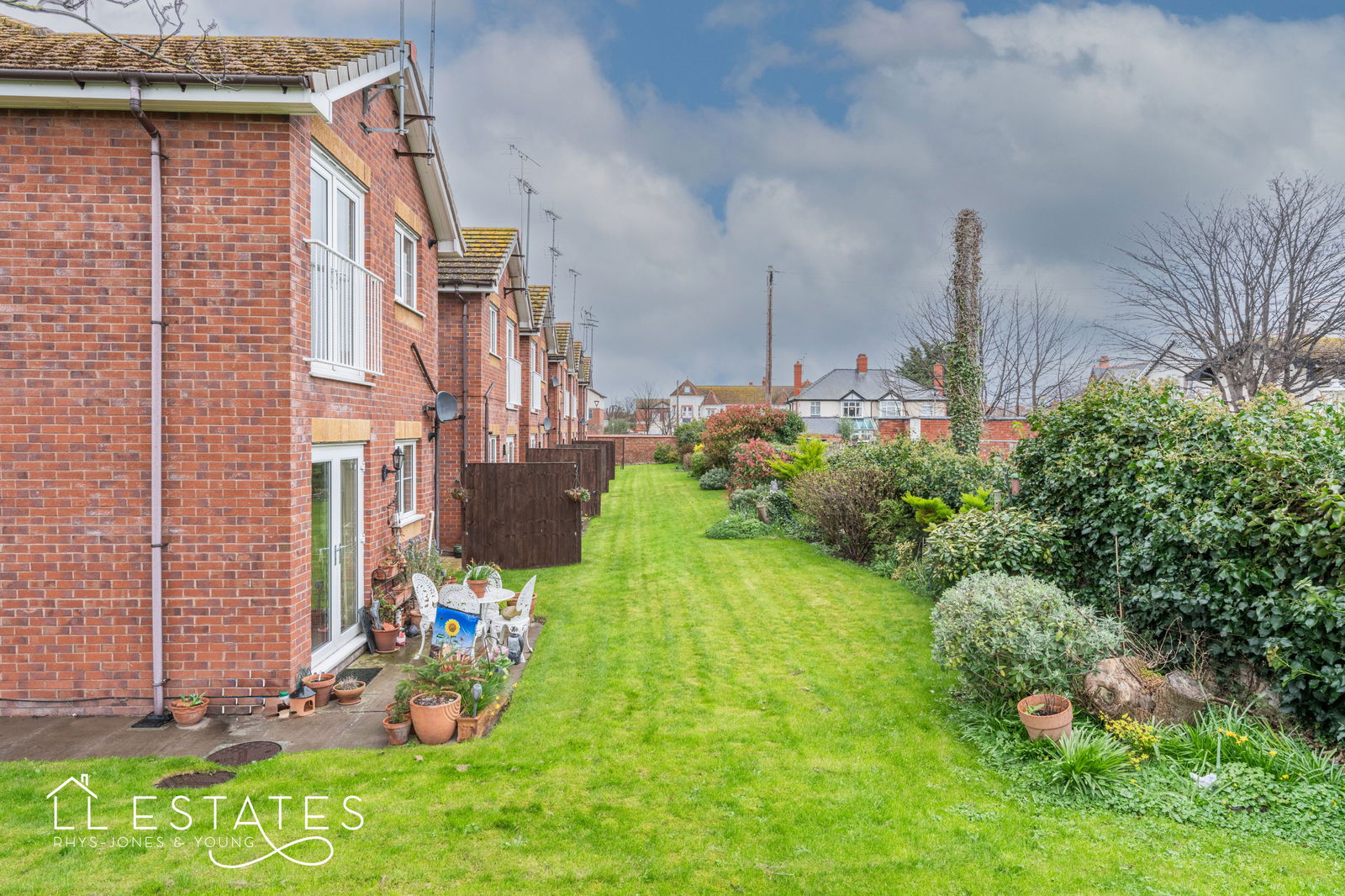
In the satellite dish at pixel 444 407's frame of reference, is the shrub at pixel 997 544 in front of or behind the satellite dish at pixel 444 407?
in front

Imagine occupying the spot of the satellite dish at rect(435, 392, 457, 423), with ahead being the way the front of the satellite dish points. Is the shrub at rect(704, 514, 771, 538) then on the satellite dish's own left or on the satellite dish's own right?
on the satellite dish's own left

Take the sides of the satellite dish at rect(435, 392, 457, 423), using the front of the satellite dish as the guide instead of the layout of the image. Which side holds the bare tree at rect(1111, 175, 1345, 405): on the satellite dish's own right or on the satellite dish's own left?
on the satellite dish's own left

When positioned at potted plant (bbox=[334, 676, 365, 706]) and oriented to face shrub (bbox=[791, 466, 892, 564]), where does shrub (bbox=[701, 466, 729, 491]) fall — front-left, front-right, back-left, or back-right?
front-left

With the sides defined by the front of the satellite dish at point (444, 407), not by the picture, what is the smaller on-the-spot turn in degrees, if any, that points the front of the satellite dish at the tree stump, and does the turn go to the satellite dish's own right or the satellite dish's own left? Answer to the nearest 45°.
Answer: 0° — it already faces it

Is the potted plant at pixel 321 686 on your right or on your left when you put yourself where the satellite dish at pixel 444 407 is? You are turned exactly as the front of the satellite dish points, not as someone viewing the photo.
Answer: on your right

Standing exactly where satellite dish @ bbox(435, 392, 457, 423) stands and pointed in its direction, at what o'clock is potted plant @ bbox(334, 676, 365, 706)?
The potted plant is roughly at 2 o'clock from the satellite dish.

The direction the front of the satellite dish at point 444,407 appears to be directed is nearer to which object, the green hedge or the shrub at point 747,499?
the green hedge

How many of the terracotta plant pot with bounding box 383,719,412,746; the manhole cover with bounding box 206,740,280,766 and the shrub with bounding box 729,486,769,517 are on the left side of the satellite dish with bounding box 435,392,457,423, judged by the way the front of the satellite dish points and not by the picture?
1

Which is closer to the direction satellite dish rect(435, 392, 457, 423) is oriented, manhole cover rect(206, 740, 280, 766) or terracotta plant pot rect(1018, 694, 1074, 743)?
the terracotta plant pot

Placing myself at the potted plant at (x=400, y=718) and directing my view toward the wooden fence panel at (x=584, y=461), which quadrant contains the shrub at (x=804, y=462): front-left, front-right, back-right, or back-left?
front-right
